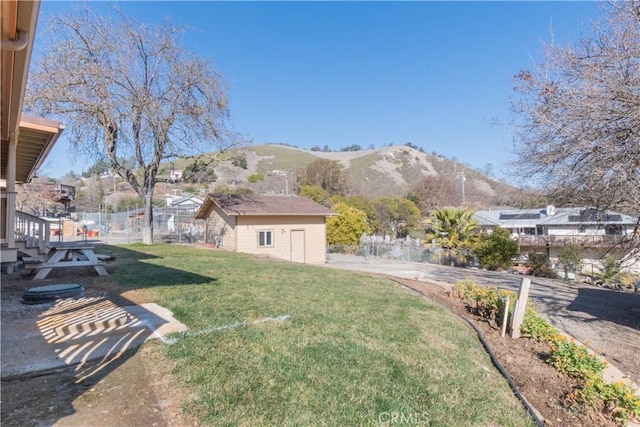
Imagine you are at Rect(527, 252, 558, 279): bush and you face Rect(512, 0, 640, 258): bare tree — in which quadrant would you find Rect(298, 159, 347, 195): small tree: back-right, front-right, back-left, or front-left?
back-right

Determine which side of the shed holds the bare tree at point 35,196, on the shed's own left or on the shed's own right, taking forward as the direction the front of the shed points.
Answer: on the shed's own right

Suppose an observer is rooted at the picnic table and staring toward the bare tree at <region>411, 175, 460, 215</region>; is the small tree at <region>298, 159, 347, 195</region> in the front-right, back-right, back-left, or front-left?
front-left

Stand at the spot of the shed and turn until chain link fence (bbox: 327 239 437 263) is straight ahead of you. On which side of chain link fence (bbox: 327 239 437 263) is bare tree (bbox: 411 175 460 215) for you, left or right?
left

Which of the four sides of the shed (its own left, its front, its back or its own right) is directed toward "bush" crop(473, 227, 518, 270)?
left

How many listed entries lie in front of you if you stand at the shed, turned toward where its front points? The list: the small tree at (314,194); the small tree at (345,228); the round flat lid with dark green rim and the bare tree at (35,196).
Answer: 1

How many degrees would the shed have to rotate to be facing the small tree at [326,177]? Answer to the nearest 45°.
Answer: approximately 180°

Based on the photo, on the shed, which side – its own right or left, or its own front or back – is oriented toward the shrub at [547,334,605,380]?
front

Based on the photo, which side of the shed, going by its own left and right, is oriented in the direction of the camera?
front

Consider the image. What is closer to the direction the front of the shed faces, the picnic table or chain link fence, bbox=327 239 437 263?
the picnic table

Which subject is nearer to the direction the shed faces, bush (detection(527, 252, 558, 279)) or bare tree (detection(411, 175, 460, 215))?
the bush

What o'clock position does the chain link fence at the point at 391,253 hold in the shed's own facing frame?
The chain link fence is roughly at 9 o'clock from the shed.

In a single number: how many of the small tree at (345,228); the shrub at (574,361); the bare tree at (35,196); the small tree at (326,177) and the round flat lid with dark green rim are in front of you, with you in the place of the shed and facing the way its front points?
2
